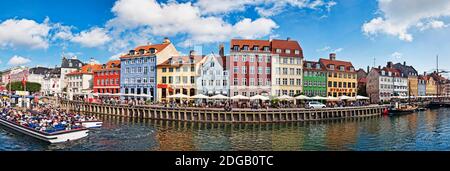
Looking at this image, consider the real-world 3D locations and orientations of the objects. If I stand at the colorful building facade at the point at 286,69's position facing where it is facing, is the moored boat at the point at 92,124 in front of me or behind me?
in front

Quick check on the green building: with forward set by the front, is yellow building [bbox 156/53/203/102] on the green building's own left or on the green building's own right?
on the green building's own right

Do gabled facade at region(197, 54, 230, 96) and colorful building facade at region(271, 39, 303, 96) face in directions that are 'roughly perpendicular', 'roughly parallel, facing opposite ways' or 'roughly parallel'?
roughly parallel

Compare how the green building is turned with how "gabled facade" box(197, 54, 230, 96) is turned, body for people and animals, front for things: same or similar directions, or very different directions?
same or similar directions

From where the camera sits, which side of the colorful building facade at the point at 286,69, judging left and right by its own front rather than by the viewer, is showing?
front

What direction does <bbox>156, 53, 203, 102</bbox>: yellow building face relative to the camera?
toward the camera

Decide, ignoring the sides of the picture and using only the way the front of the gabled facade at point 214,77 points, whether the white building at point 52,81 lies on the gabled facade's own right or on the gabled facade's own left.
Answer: on the gabled facade's own right

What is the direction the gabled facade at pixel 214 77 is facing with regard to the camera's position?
facing the viewer

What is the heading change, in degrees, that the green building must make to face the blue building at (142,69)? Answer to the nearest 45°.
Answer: approximately 90° to its right

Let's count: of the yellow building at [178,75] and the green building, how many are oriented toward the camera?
2

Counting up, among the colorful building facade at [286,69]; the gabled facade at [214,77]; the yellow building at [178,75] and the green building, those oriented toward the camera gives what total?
4

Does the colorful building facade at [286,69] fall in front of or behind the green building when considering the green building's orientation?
in front
